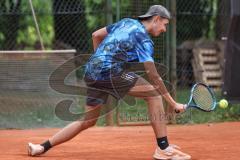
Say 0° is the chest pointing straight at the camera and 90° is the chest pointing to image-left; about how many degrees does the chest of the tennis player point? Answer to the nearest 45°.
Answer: approximately 270°

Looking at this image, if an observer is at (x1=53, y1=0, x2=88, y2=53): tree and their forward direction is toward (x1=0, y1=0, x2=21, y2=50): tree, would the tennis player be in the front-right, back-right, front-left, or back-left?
back-left

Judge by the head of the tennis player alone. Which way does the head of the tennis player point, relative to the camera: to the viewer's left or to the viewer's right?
to the viewer's right

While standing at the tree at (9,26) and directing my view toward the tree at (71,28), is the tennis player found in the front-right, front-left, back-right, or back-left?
front-right

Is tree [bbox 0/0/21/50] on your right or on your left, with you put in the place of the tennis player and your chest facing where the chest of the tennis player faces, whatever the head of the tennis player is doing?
on your left
